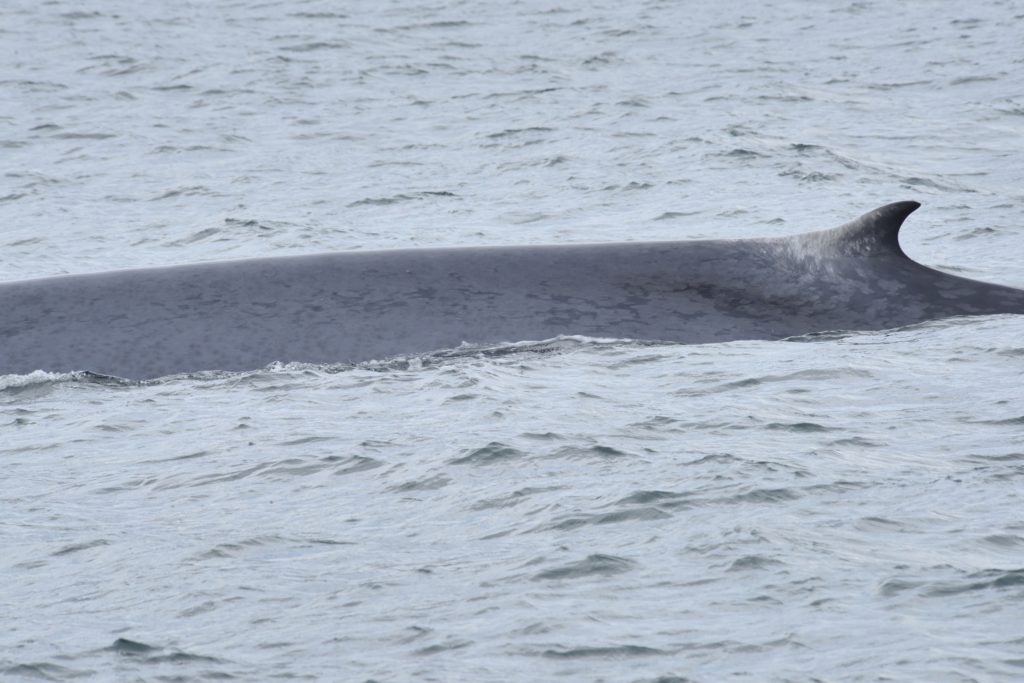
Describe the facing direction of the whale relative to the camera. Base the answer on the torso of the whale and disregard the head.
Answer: to the viewer's left
